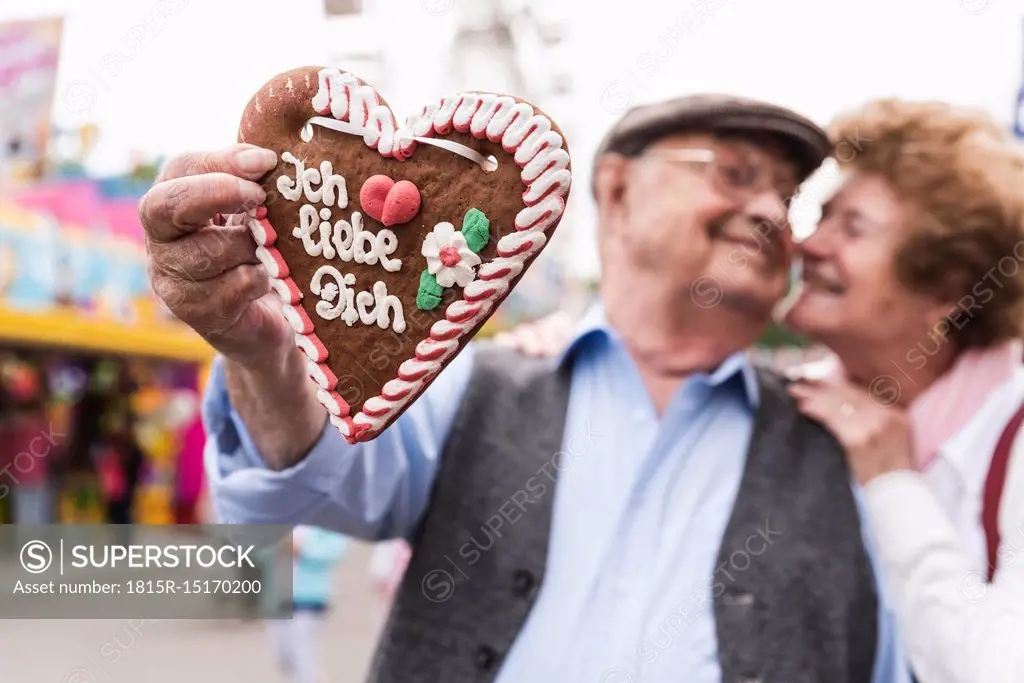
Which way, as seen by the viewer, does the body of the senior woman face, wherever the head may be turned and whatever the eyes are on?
to the viewer's left

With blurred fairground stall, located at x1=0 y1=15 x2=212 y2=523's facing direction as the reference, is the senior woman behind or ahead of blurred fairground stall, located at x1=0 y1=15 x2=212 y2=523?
ahead

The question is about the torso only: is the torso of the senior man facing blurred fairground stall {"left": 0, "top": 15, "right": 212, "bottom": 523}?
no

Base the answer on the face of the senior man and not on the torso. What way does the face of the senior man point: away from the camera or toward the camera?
toward the camera

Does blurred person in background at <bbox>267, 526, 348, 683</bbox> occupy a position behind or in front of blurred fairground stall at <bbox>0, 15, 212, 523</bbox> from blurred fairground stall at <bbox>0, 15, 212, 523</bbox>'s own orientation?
in front

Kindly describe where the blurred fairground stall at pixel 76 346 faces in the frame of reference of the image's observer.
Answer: facing the viewer and to the right of the viewer

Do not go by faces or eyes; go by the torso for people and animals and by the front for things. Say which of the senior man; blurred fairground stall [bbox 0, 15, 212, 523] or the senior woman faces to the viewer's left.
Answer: the senior woman

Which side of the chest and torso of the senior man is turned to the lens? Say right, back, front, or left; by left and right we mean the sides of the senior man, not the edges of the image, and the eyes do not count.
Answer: front

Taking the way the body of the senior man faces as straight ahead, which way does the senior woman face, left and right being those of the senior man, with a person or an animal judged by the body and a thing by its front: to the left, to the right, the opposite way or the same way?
to the right

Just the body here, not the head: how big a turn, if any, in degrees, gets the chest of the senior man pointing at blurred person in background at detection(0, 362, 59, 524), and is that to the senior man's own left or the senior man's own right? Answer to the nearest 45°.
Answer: approximately 135° to the senior man's own right
